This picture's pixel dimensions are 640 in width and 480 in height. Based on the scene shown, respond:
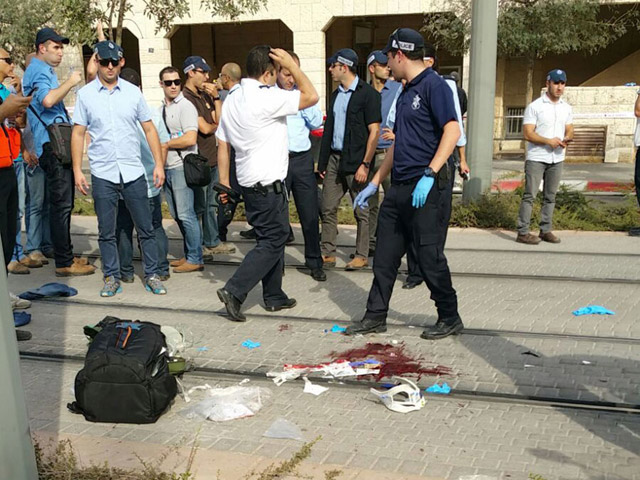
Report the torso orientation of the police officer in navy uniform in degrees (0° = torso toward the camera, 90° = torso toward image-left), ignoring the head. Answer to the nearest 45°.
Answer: approximately 45°

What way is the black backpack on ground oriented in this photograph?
toward the camera

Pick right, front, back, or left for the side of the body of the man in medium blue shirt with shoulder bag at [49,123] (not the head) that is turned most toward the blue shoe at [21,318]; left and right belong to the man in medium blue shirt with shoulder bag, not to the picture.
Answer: right

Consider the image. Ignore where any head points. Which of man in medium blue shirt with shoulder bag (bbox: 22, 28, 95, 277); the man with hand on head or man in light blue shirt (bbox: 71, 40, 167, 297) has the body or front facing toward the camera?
man in light blue shirt (bbox: 71, 40, 167, 297)

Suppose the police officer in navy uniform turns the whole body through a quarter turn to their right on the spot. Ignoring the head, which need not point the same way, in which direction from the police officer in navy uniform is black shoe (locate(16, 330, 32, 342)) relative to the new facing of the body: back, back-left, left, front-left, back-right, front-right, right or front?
front-left

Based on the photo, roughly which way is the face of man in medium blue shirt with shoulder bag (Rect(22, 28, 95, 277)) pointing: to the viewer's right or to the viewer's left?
to the viewer's right

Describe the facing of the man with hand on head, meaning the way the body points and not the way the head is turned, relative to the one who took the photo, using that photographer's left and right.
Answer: facing away from the viewer and to the right of the viewer

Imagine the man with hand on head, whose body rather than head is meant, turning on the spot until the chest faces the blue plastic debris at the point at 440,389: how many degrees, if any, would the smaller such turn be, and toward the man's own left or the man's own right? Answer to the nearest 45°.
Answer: approximately 90° to the man's own right

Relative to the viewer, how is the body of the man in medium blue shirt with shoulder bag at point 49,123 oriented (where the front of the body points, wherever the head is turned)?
to the viewer's right

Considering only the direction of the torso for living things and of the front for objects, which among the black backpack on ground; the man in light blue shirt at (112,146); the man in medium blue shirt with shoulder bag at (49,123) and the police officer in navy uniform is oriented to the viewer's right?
the man in medium blue shirt with shoulder bag at (49,123)

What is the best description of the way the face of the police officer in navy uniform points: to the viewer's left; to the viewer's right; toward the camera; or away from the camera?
to the viewer's left

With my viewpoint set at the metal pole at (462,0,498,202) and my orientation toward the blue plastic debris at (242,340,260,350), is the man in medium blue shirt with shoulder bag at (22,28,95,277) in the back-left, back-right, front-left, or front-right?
front-right

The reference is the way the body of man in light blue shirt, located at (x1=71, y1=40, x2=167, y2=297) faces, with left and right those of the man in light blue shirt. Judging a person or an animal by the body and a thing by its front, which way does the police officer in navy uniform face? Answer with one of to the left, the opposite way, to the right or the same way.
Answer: to the right

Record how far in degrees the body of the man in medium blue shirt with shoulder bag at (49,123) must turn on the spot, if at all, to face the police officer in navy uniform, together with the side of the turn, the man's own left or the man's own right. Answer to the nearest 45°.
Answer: approximately 45° to the man's own right

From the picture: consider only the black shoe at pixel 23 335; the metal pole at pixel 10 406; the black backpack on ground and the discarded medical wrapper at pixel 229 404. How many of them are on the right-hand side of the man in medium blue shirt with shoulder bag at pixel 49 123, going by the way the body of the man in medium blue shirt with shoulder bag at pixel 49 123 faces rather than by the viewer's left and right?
4

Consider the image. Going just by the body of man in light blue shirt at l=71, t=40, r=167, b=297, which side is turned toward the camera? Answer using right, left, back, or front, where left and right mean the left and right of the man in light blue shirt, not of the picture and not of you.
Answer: front
